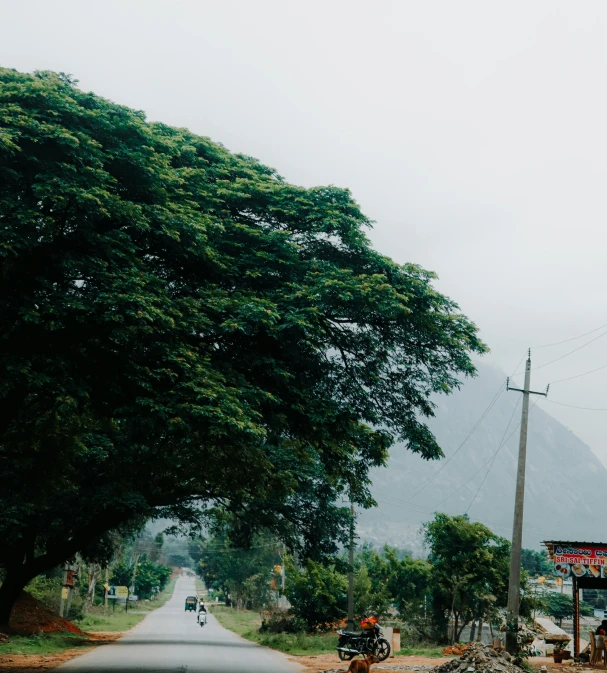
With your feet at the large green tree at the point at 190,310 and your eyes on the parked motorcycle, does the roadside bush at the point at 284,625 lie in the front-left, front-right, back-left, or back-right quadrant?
front-left

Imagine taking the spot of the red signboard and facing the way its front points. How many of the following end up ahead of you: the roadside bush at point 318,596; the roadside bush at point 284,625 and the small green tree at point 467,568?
0

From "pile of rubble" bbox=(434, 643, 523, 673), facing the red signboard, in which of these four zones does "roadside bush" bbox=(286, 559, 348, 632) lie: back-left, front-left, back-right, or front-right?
front-left

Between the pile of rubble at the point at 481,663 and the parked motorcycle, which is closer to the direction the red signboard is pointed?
the pile of rubble

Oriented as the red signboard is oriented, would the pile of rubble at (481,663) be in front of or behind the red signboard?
in front

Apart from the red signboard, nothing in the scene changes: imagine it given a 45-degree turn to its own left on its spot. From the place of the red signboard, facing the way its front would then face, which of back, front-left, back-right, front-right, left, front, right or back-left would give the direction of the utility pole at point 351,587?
back

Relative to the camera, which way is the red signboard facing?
toward the camera

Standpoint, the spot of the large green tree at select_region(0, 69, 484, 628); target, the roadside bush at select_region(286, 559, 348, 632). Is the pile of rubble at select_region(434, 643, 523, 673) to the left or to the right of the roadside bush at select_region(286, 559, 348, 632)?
right

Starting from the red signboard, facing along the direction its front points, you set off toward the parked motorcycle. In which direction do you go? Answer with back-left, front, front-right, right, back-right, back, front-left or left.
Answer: front-right

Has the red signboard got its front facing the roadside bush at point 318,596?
no
